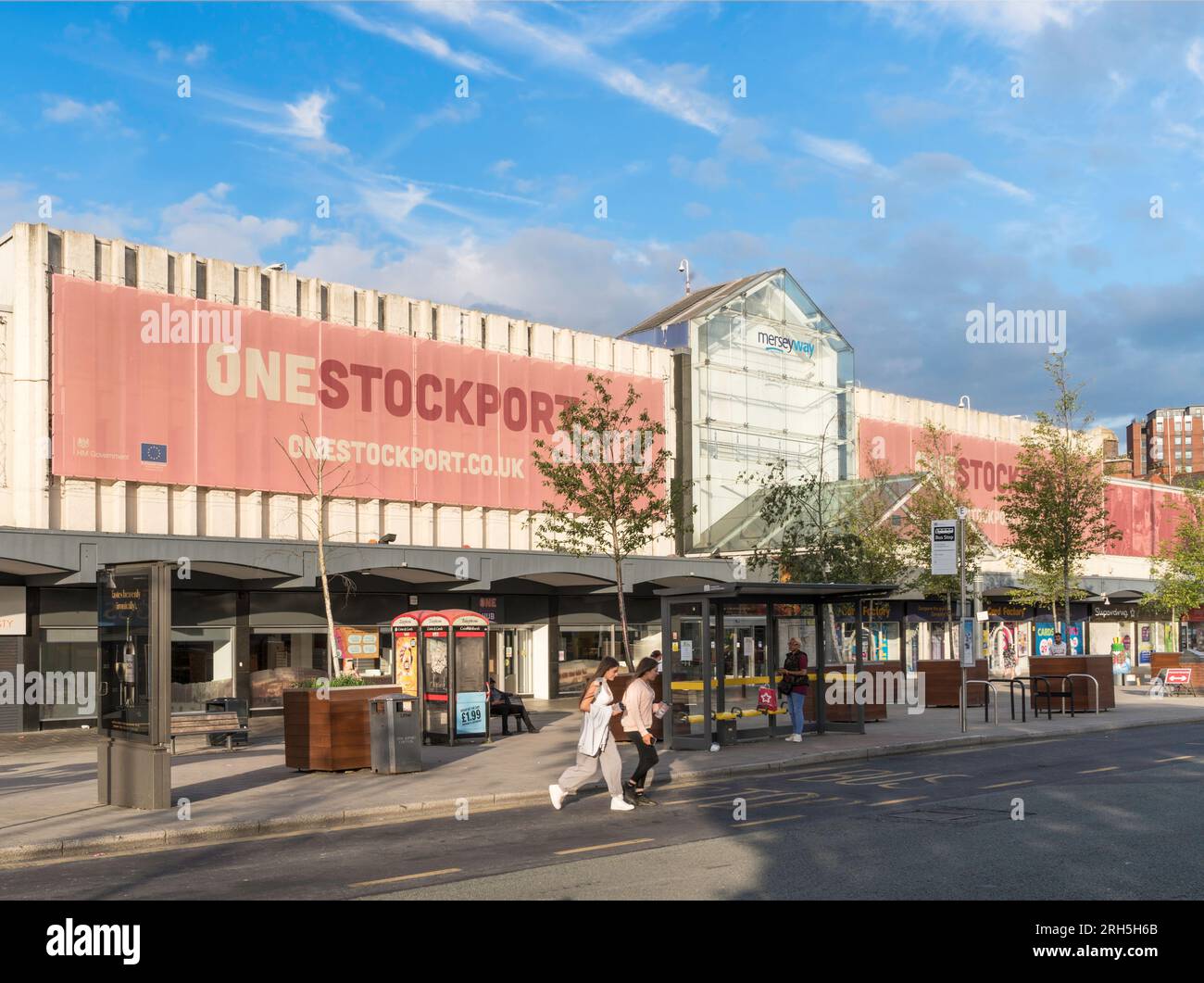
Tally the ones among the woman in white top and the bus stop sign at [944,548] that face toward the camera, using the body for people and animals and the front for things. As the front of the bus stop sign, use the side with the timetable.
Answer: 1

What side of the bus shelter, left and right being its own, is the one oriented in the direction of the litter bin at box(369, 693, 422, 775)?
right

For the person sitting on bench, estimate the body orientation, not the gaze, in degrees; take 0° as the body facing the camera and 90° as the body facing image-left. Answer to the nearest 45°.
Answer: approximately 315°

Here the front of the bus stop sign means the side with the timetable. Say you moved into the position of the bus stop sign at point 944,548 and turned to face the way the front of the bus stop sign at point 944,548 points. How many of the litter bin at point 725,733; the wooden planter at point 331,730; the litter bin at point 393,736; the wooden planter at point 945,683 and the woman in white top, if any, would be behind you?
1

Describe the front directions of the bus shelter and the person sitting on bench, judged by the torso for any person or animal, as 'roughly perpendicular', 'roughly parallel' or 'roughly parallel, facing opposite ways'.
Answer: roughly parallel

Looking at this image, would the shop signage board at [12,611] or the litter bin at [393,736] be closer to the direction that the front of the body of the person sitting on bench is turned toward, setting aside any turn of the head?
the litter bin

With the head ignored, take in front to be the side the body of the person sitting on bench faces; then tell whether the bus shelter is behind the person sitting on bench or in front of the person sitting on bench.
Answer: in front

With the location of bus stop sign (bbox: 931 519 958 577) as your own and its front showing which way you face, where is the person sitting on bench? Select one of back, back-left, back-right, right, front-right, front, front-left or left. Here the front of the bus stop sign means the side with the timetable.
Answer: right

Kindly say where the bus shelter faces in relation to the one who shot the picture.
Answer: facing the viewer and to the right of the viewer

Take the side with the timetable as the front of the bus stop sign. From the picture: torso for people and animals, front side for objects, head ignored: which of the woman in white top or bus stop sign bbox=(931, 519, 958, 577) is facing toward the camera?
the bus stop sign

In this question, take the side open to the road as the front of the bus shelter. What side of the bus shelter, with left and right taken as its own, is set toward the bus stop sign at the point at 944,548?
left
